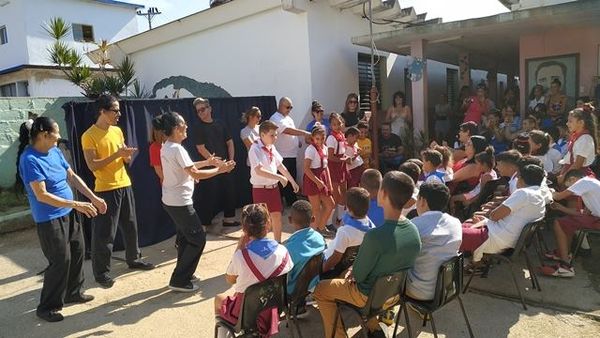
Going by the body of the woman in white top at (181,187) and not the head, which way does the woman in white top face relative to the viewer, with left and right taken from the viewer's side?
facing to the right of the viewer

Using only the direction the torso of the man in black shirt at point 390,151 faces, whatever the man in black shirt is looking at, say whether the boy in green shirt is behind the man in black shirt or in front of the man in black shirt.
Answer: in front

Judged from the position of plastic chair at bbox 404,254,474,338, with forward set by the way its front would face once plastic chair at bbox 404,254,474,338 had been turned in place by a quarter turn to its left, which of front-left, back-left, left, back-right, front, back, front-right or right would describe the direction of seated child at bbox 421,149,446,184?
back-right

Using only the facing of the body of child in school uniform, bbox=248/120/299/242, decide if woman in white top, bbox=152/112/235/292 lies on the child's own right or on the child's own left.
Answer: on the child's own right

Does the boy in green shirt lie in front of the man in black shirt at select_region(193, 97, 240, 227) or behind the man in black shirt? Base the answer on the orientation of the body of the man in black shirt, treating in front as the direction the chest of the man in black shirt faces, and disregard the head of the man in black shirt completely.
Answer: in front

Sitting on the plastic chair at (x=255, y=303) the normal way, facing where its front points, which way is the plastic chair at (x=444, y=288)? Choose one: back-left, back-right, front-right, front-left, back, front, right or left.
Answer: back-right

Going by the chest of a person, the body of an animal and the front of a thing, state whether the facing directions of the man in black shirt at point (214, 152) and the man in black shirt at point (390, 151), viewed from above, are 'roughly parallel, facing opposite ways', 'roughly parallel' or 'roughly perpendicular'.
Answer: roughly parallel

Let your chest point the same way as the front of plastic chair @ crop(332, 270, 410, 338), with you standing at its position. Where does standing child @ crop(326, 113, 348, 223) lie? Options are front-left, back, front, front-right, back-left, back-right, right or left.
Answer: front-right

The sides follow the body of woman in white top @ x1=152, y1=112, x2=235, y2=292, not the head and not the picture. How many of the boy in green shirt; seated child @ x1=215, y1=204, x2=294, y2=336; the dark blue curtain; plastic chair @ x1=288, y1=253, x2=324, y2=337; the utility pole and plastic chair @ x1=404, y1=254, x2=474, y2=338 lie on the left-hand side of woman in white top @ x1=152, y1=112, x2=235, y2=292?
2

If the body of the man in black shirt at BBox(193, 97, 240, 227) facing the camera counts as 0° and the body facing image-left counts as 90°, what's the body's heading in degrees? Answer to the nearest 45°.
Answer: approximately 0°

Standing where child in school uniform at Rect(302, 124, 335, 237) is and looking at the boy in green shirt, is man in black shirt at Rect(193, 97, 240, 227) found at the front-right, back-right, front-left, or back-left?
back-right

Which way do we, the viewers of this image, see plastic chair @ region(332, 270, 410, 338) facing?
facing away from the viewer and to the left of the viewer

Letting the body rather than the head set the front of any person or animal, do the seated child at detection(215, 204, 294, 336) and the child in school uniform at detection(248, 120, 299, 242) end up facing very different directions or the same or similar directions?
very different directions
